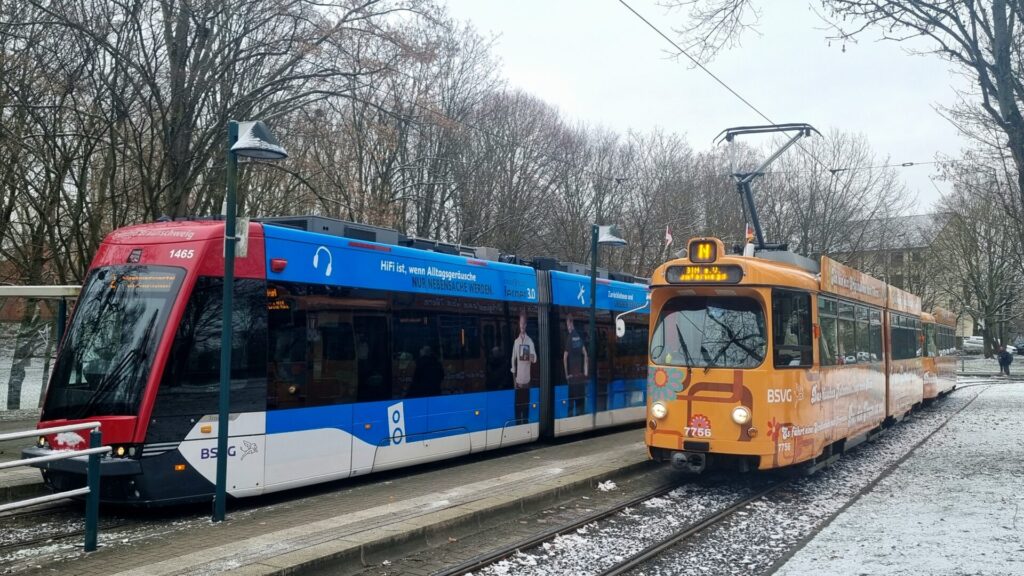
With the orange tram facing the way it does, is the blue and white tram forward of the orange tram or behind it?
forward

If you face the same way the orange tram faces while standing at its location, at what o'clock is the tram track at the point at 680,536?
The tram track is roughly at 11 o'clock from the orange tram.

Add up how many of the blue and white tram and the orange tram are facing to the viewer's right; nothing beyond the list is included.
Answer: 0

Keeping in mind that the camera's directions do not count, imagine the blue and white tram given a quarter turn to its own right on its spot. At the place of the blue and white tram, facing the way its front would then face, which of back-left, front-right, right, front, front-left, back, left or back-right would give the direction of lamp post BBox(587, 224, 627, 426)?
right

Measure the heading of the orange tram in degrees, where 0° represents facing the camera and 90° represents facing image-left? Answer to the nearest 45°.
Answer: approximately 45°

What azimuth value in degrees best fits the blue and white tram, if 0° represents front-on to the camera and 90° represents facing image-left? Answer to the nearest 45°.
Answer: approximately 45°

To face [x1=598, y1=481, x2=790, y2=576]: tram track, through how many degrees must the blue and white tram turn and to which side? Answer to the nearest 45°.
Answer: approximately 45° to its left

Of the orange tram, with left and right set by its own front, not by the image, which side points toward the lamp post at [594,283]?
right
